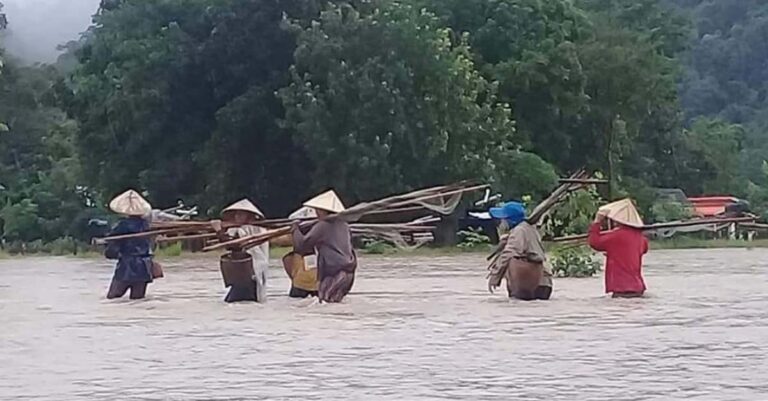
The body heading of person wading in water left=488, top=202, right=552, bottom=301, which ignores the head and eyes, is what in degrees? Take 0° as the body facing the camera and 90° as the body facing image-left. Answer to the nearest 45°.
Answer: approximately 90°

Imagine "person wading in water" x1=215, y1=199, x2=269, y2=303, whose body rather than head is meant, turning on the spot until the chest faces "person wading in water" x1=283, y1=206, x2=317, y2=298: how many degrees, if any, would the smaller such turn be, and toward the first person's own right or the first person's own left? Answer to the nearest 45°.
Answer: approximately 135° to the first person's own left

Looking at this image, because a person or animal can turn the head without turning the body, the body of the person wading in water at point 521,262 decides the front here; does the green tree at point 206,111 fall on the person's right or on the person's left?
on the person's right

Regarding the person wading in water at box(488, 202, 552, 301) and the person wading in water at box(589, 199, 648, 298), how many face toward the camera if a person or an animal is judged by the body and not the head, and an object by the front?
0

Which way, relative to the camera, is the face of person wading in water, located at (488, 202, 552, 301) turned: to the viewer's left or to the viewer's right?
to the viewer's left

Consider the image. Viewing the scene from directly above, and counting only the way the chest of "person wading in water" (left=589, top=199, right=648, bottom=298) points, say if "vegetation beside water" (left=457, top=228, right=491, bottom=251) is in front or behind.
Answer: in front

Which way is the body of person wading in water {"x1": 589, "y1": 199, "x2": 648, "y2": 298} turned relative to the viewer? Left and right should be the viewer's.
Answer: facing away from the viewer and to the left of the viewer

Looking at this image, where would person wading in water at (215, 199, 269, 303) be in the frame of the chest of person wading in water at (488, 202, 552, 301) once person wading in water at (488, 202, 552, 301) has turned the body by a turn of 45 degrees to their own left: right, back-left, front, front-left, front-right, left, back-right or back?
front-right

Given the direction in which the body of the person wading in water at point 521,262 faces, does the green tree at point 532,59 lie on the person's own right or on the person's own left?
on the person's own right

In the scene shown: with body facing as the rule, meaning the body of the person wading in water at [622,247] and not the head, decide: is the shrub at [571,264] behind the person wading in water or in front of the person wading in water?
in front

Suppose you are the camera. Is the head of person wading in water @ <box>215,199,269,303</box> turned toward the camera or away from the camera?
toward the camera

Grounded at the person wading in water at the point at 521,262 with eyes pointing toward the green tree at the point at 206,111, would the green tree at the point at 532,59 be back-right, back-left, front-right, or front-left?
front-right

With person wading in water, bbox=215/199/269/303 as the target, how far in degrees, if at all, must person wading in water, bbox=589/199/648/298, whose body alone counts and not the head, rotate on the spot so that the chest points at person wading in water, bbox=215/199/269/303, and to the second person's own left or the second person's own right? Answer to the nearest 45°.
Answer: approximately 45° to the second person's own left
